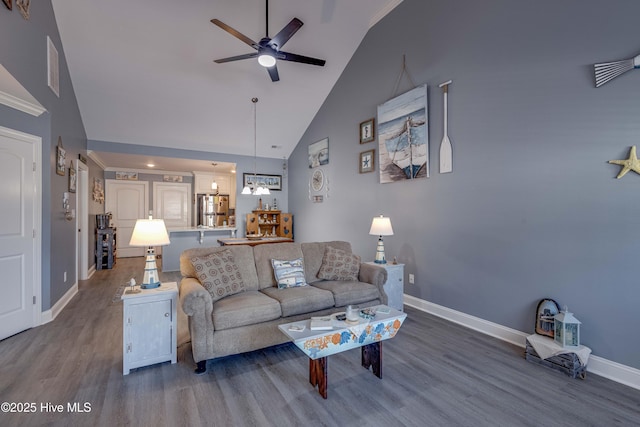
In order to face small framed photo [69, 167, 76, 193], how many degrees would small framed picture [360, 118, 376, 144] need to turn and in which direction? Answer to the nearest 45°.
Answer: approximately 45° to its right

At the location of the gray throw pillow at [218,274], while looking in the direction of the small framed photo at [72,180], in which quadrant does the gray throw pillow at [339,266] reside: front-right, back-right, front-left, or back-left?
back-right

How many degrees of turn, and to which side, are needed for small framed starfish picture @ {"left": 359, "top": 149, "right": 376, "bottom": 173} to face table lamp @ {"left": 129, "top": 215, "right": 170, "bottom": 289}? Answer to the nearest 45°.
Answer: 0° — it already faces it

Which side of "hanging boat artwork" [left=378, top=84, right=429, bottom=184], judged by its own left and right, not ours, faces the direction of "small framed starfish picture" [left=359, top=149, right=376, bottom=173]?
right

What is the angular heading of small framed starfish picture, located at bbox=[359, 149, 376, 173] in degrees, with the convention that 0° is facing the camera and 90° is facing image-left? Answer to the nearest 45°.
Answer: approximately 45°

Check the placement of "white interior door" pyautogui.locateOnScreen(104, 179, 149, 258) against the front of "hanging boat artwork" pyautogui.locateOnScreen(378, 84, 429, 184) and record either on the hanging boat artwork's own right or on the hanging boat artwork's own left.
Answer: on the hanging boat artwork's own right

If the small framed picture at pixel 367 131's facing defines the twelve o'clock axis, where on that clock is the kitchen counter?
The kitchen counter is roughly at 2 o'clock from the small framed picture.

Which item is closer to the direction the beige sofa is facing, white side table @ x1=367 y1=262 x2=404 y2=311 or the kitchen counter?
the white side table

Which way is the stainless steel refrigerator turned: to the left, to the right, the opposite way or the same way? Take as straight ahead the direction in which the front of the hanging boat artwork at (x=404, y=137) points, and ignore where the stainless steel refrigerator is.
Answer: to the left

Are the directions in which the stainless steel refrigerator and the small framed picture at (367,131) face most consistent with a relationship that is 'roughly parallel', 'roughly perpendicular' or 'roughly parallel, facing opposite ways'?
roughly perpendicular
